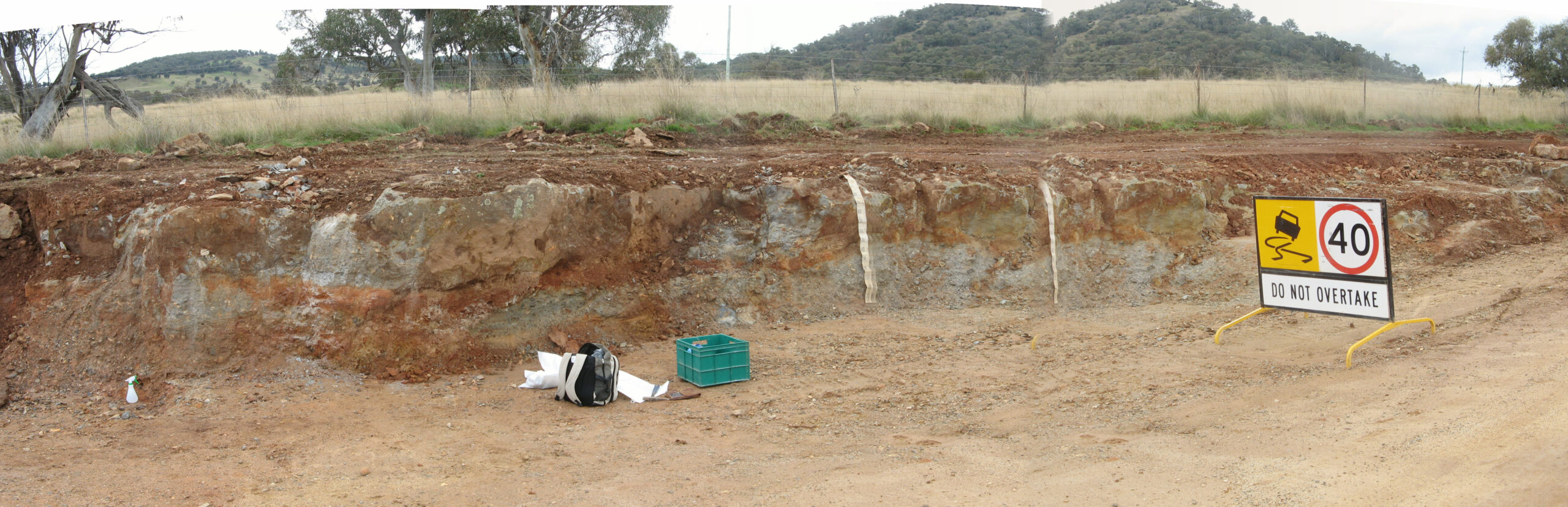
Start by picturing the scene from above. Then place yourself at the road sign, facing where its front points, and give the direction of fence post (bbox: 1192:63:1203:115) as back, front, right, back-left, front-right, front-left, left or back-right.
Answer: back-right

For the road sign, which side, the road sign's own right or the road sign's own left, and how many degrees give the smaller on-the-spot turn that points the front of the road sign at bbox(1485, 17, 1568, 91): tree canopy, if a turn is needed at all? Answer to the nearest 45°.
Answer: approximately 135° to the road sign's own right

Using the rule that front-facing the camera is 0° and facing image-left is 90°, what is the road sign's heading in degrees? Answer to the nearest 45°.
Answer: approximately 45°

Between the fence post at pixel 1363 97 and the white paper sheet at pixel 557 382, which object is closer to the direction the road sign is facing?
the white paper sheet

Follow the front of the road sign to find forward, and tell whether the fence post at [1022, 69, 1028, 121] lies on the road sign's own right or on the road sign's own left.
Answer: on the road sign's own right
